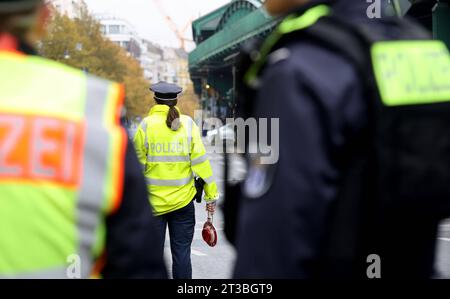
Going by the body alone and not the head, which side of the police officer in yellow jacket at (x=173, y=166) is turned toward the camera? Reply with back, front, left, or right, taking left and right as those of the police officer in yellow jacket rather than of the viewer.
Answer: back

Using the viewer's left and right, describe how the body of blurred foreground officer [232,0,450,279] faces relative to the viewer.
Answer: facing away from the viewer and to the left of the viewer

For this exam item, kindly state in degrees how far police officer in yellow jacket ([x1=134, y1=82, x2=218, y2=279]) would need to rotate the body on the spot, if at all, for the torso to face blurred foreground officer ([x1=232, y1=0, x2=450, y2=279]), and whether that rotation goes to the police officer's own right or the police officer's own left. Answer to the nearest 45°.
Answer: approximately 180°

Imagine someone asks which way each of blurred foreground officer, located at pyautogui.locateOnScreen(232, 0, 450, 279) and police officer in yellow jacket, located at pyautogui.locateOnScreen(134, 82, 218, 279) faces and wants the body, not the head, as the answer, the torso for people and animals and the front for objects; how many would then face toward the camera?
0

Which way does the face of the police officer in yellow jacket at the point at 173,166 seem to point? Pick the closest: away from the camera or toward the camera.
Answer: away from the camera

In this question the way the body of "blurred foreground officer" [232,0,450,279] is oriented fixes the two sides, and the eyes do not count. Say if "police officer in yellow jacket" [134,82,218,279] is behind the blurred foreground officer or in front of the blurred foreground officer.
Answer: in front

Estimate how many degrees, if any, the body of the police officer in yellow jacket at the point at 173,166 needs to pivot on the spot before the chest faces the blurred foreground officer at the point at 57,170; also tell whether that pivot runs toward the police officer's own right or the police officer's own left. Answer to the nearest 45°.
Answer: approximately 180°
